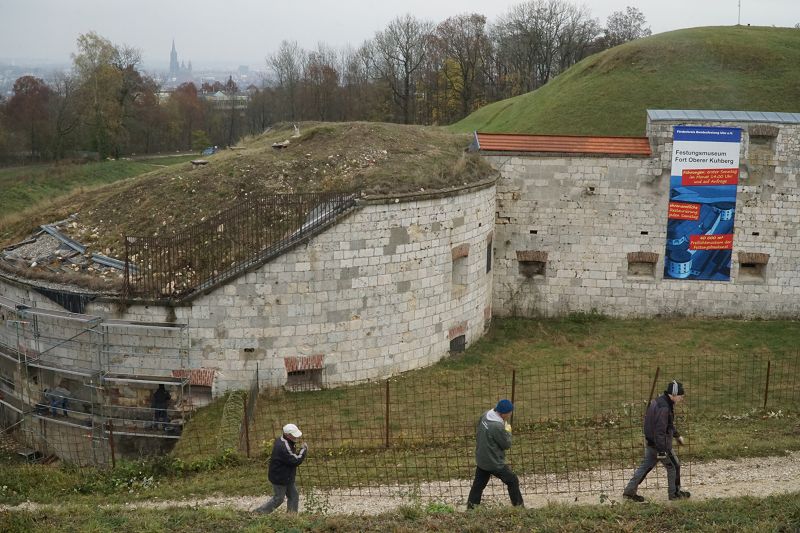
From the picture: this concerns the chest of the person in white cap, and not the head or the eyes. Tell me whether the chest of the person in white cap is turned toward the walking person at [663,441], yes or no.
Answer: yes

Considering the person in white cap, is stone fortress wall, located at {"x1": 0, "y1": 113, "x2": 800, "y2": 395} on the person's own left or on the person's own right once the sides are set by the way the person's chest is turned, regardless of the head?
on the person's own left

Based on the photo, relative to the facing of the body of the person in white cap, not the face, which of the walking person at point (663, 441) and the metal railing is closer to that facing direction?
the walking person

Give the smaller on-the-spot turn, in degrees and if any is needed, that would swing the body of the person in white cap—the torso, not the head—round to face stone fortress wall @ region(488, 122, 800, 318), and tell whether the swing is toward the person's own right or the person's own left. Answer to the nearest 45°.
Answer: approximately 45° to the person's own left
